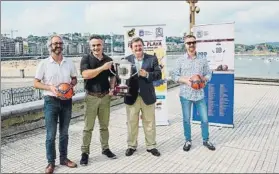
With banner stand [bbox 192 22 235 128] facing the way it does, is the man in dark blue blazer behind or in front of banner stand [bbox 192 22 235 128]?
in front

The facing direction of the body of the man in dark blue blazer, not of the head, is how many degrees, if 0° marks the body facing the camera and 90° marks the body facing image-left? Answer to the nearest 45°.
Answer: approximately 0°

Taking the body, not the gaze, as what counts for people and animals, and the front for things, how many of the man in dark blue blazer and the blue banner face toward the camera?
2

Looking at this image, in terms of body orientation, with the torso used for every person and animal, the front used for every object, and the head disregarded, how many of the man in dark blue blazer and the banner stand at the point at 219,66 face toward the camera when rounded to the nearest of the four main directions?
2

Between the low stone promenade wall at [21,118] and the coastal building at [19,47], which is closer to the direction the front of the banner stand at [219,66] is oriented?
the low stone promenade wall

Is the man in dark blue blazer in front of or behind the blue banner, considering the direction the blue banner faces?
in front

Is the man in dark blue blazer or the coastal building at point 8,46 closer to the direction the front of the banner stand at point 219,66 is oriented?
the man in dark blue blazer
